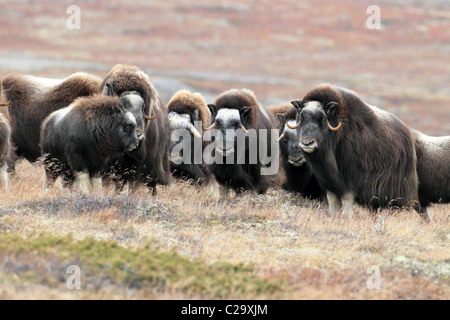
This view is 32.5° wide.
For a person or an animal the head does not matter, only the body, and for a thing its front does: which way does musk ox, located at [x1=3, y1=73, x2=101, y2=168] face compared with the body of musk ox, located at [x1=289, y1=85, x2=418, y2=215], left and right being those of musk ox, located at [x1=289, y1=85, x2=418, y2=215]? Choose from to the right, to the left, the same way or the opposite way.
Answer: the opposite way

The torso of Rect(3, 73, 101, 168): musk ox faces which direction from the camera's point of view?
to the viewer's right

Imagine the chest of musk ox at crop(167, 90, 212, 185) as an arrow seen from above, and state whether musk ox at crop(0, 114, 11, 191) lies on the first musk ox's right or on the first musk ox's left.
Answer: on the first musk ox's right

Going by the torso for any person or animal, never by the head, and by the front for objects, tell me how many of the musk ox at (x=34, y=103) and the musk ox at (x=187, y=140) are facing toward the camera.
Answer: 1

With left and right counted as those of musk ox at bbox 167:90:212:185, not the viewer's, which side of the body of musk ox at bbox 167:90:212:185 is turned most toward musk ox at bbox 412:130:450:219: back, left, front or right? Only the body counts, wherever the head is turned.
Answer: left

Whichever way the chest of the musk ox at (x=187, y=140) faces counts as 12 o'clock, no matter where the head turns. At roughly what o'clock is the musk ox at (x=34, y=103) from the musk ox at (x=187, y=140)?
the musk ox at (x=34, y=103) is roughly at 3 o'clock from the musk ox at (x=187, y=140).

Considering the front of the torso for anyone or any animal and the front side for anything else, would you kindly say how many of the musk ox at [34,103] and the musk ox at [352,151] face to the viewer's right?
1

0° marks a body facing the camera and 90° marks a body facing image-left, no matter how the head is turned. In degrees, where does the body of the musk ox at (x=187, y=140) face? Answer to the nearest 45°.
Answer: approximately 0°

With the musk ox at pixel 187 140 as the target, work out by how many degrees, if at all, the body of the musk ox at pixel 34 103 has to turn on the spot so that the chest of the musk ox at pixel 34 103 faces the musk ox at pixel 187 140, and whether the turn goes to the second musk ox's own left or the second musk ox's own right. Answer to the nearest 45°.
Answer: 0° — it already faces it

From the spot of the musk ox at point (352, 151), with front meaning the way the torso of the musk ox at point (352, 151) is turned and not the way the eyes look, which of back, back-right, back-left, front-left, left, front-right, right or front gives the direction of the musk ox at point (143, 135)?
front-right

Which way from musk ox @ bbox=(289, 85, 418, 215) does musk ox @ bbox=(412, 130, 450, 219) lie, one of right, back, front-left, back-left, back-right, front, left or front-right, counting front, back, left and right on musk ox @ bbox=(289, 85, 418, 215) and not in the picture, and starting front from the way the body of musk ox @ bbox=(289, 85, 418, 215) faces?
back

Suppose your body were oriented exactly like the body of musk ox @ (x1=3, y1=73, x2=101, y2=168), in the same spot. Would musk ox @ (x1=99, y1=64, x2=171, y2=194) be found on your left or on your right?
on your right

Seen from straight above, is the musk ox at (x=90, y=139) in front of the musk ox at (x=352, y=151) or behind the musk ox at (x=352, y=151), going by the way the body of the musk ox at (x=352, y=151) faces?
in front
